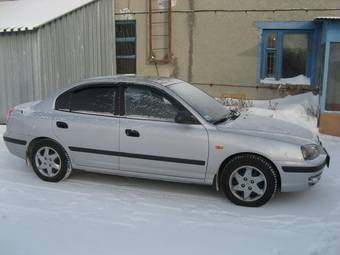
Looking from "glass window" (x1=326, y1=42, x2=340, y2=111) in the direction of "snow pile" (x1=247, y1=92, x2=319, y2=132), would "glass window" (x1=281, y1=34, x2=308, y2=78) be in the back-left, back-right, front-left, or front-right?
front-right

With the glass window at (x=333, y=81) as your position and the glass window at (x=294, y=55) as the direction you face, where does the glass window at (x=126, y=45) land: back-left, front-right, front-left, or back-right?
front-left

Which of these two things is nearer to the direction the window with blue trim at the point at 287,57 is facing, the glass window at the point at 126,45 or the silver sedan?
the silver sedan

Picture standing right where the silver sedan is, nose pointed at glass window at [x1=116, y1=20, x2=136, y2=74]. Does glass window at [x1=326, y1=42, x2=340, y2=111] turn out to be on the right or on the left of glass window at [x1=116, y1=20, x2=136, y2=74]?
right

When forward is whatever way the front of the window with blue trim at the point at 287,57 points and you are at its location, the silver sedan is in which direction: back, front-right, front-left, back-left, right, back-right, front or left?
front

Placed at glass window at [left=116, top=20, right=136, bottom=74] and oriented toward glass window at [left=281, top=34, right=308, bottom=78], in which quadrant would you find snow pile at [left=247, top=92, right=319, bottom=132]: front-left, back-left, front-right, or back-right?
front-right

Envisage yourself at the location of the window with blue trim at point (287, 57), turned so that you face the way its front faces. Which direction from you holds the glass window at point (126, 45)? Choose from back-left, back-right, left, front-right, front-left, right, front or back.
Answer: right

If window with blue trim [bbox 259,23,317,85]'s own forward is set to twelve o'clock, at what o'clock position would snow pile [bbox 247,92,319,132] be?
The snow pile is roughly at 12 o'clock from the window with blue trim.

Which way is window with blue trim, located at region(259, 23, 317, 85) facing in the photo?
toward the camera
